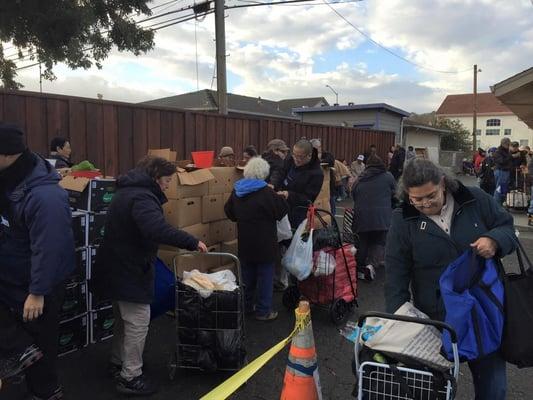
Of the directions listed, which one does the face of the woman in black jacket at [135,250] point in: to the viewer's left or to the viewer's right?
to the viewer's right

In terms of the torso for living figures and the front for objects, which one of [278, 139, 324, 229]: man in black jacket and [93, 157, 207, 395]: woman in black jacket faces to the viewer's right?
the woman in black jacket

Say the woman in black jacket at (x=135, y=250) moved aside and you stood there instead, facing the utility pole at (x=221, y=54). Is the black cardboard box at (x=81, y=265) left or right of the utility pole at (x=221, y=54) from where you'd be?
left

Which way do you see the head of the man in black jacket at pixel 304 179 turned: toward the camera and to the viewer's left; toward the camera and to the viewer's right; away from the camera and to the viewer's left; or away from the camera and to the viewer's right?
toward the camera and to the viewer's left

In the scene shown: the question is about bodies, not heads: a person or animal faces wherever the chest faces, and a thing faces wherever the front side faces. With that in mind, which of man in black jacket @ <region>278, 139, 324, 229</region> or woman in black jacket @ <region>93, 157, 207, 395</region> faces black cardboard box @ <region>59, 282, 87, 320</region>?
the man in black jacket

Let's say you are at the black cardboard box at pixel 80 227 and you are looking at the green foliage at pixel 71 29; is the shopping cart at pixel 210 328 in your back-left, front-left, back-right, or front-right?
back-right

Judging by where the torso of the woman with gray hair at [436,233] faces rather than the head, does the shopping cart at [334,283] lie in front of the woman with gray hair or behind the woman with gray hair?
behind

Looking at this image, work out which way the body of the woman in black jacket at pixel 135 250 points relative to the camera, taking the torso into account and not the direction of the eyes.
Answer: to the viewer's right

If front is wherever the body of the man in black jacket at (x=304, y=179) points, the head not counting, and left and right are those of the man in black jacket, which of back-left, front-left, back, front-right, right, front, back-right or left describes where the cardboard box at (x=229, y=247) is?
front-right

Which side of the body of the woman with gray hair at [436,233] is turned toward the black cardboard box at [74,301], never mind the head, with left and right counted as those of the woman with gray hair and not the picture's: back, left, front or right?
right

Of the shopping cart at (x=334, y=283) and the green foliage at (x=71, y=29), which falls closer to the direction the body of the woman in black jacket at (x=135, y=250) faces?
the shopping cart

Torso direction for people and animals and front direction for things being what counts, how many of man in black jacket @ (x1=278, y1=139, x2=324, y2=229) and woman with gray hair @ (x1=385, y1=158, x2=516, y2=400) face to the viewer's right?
0

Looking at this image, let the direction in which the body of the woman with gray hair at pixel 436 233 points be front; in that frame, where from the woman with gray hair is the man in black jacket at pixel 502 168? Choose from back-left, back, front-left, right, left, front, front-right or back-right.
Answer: back
